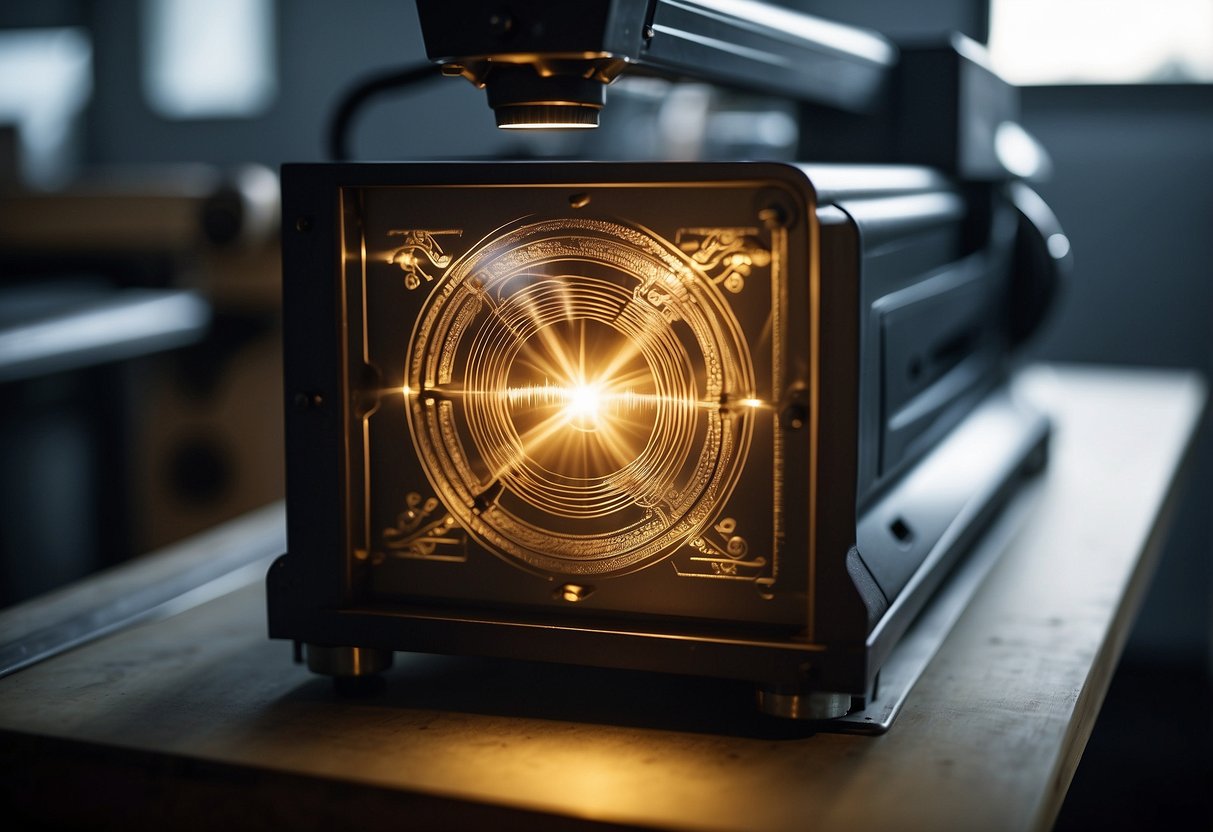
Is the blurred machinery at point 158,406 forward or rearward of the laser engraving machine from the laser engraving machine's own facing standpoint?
rearward

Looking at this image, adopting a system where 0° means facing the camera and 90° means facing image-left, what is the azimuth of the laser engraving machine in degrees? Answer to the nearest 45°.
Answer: approximately 0°
